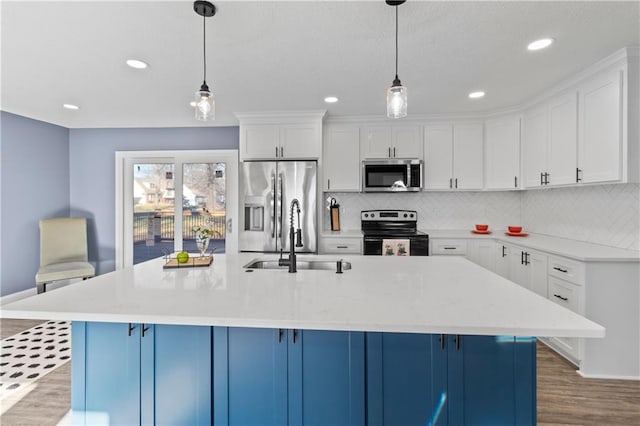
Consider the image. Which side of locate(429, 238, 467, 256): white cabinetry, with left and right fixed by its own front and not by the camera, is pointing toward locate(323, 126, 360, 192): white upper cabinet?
right

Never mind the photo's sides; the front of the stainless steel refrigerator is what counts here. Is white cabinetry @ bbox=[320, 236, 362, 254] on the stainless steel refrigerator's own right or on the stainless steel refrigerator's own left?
on the stainless steel refrigerator's own left

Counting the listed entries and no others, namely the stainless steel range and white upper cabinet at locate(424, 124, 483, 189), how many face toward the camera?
2

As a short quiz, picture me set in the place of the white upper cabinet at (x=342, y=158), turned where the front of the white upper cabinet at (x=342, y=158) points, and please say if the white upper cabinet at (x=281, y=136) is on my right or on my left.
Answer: on my right
